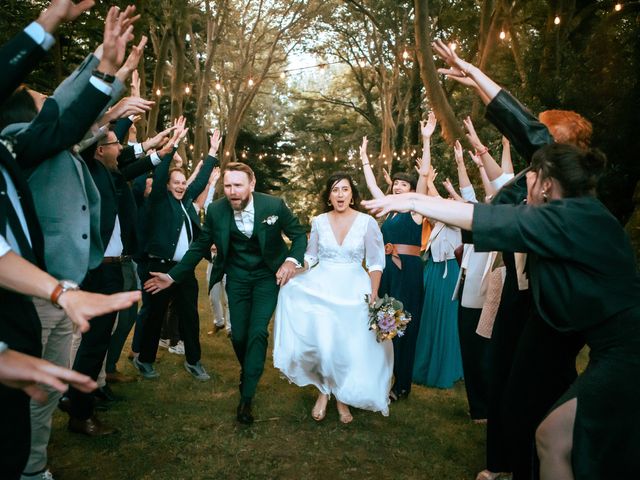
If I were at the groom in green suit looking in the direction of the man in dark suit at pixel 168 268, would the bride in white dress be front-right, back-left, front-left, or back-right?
back-right

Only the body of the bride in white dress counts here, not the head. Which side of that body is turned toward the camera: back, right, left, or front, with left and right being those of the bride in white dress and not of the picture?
front

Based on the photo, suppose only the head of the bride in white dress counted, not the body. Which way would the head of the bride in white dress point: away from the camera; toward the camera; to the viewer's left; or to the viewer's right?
toward the camera

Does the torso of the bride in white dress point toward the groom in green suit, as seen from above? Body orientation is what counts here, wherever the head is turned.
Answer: no

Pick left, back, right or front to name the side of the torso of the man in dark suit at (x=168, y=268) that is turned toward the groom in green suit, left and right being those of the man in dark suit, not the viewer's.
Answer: front

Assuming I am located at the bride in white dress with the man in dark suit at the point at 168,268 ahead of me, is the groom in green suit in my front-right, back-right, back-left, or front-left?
front-left

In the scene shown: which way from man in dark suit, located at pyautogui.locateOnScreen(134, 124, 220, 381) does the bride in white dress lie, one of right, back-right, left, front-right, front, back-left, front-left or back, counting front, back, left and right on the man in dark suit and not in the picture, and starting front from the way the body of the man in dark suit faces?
front

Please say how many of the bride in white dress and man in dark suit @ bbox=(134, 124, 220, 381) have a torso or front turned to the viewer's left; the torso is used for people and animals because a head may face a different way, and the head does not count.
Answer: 0

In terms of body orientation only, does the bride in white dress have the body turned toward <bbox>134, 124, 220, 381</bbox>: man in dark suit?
no

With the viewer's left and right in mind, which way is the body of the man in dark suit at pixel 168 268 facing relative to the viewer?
facing the viewer and to the right of the viewer

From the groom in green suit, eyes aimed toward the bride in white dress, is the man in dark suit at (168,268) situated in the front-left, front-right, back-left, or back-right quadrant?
back-left

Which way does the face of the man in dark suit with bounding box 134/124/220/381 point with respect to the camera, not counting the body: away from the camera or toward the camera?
toward the camera
